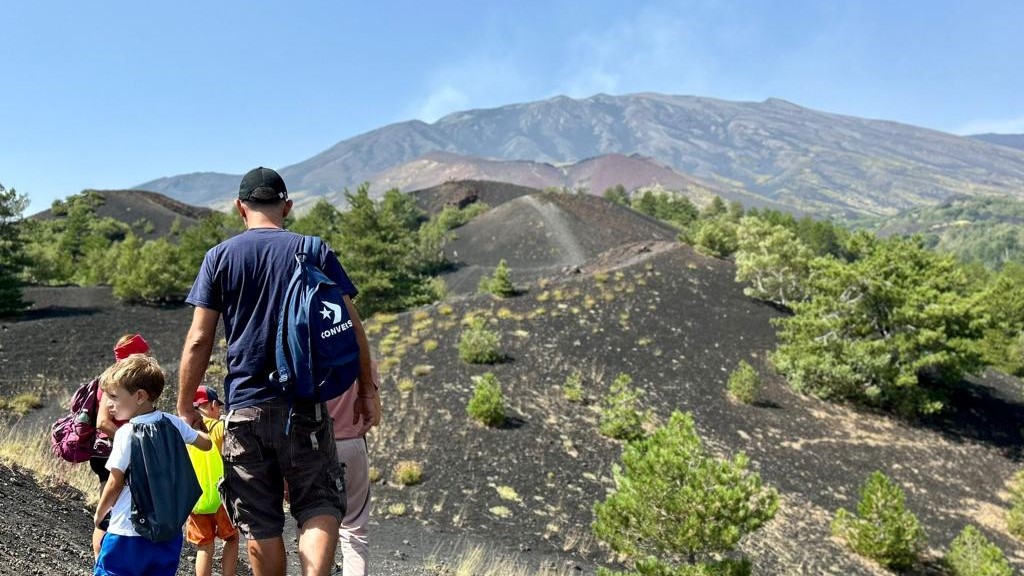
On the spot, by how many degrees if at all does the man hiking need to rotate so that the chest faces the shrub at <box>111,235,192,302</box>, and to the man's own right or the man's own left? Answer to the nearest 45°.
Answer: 0° — they already face it

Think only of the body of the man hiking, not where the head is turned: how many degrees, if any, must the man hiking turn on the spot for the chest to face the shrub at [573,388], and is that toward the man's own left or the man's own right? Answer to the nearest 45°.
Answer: approximately 45° to the man's own right

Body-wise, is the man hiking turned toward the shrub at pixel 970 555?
no

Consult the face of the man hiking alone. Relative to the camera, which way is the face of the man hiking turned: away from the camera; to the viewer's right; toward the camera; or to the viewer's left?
away from the camera

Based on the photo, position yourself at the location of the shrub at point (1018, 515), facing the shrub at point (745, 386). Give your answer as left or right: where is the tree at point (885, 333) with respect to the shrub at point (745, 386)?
right

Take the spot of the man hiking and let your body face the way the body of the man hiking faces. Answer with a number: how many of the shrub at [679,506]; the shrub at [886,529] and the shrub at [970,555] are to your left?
0

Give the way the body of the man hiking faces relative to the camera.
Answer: away from the camera

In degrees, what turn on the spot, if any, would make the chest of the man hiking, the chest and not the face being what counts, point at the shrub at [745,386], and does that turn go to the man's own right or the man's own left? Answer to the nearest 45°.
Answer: approximately 45° to the man's own right

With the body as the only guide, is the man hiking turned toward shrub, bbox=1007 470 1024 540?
no

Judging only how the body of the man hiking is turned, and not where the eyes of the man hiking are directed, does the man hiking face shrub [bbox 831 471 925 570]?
no

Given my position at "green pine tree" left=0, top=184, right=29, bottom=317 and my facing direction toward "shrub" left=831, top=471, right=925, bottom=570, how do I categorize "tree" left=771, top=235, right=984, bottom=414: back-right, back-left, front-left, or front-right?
front-left

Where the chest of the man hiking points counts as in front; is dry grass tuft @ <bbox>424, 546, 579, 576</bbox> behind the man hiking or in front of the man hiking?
in front
